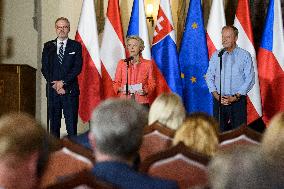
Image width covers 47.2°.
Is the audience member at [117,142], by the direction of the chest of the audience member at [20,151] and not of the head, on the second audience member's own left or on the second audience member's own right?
on the second audience member's own right

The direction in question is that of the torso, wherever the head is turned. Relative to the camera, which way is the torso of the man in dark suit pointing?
toward the camera

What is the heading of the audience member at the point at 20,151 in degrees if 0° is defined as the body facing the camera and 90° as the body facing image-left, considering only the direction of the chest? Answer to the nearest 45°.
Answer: approximately 180°

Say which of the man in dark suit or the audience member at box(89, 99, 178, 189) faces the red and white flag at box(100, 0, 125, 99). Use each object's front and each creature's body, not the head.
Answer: the audience member

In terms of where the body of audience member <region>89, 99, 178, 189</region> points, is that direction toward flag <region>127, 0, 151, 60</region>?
yes

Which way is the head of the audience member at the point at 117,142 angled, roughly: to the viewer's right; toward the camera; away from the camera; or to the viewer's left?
away from the camera

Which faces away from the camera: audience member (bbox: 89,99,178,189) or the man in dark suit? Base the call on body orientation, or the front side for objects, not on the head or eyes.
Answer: the audience member

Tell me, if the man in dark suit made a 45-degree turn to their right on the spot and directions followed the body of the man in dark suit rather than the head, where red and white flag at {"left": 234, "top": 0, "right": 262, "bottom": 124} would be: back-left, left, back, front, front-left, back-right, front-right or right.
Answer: back-left

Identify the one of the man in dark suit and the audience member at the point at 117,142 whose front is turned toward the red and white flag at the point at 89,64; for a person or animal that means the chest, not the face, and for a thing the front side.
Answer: the audience member

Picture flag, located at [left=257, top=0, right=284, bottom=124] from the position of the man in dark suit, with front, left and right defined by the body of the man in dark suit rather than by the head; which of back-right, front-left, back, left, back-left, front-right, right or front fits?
left

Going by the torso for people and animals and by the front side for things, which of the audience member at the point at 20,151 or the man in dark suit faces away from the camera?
the audience member

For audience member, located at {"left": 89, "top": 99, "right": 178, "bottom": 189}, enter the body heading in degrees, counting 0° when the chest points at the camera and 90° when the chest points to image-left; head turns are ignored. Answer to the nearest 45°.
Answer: approximately 180°

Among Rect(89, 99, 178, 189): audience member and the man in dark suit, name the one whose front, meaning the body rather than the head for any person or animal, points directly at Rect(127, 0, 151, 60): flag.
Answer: the audience member

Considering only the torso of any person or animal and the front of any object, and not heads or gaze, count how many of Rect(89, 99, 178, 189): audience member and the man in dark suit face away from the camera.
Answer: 1

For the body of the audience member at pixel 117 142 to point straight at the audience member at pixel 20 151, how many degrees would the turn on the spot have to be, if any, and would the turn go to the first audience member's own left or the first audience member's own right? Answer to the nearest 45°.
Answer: approximately 135° to the first audience member's own left
